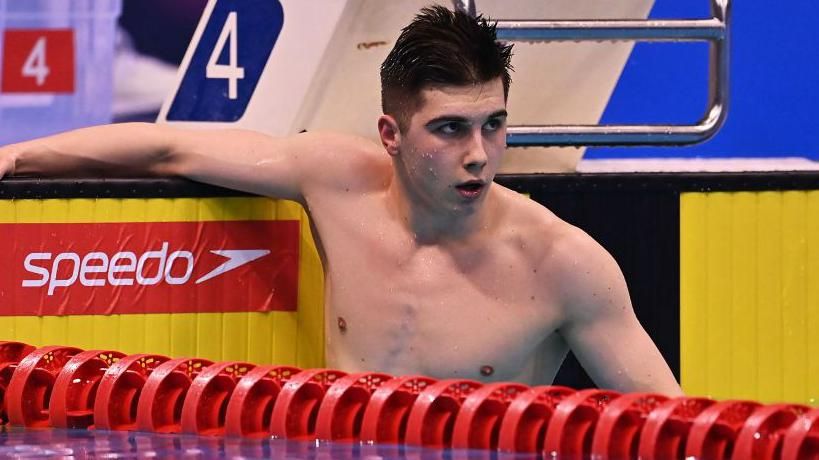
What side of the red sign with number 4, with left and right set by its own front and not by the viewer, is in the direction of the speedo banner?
front

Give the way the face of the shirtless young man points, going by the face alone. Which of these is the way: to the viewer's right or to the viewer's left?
to the viewer's right

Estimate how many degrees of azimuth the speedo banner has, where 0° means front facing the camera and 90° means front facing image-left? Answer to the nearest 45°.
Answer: approximately 0°

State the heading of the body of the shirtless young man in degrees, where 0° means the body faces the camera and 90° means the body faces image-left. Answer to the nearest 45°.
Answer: approximately 0°

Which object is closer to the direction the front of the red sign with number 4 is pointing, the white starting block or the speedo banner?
the speedo banner

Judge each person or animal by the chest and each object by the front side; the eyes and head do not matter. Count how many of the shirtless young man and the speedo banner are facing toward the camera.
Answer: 2

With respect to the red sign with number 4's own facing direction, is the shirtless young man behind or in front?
in front

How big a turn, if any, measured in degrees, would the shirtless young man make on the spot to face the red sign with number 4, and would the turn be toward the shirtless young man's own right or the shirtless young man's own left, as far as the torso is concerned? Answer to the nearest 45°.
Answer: approximately 135° to the shirtless young man's own right

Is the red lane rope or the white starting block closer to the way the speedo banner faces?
the red lane rope

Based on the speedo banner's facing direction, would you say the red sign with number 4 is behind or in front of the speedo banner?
behind
